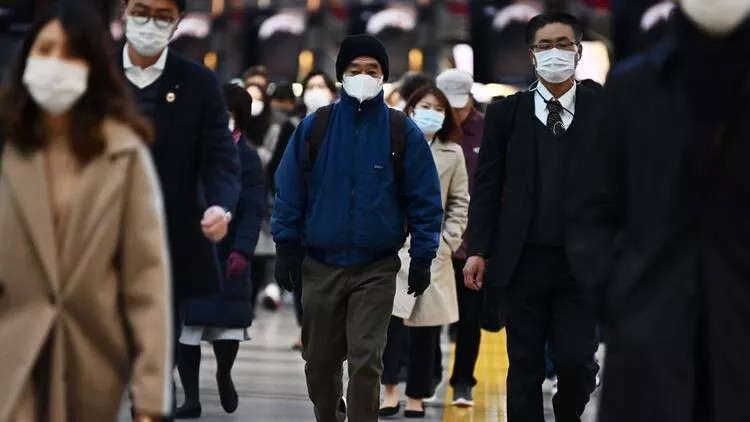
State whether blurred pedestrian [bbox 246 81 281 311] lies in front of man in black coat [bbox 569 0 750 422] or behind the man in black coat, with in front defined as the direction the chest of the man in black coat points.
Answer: behind

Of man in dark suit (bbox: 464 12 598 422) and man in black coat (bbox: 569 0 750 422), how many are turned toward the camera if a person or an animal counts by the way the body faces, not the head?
2

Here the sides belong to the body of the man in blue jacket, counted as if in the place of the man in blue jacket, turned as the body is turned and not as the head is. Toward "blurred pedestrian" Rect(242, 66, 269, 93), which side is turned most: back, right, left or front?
back

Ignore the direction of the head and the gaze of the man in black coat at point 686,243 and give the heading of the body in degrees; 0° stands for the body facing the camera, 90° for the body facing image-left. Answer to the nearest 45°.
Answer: approximately 0°

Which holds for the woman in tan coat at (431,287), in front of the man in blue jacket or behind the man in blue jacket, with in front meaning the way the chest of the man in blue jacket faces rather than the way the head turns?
behind
